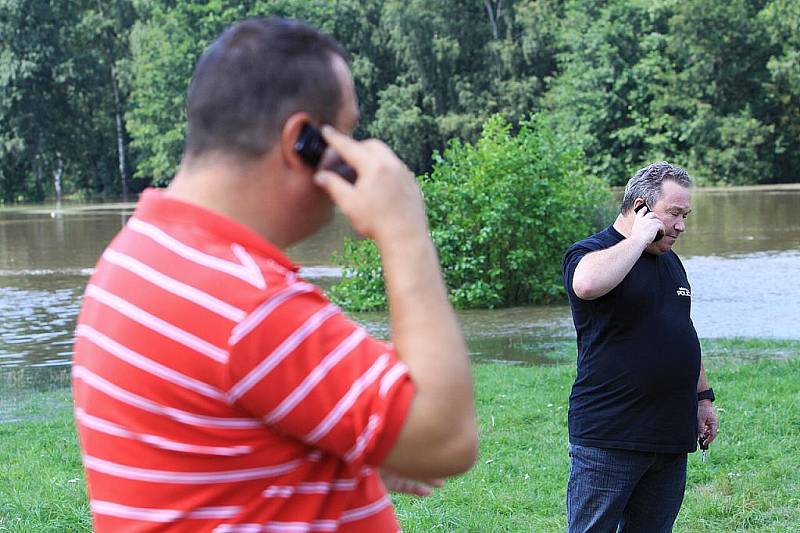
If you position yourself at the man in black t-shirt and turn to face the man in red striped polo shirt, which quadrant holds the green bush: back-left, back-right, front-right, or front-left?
back-right

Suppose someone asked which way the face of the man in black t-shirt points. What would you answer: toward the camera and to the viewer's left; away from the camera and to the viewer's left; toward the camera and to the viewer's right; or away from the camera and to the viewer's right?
toward the camera and to the viewer's right

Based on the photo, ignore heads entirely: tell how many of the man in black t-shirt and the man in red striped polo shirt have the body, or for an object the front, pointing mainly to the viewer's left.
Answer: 0

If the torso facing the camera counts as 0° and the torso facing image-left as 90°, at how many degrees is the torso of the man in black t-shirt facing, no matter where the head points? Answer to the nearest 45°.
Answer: approximately 315°

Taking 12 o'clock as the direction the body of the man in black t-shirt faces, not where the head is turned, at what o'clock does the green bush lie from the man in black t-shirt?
The green bush is roughly at 7 o'clock from the man in black t-shirt.

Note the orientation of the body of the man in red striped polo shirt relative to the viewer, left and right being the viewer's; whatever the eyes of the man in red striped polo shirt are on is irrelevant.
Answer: facing away from the viewer and to the right of the viewer

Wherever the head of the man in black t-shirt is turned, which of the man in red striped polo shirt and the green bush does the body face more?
the man in red striped polo shirt

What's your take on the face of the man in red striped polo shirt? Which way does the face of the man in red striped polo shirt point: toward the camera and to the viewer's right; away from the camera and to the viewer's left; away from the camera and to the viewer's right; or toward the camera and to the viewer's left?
away from the camera and to the viewer's right

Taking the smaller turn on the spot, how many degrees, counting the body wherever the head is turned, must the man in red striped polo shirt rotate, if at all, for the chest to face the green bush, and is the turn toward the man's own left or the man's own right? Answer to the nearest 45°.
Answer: approximately 45° to the man's own left

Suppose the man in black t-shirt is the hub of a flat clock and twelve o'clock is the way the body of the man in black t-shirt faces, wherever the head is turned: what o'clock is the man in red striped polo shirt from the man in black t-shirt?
The man in red striped polo shirt is roughly at 2 o'clock from the man in black t-shirt.

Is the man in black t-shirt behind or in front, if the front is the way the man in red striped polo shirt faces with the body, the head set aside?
in front
